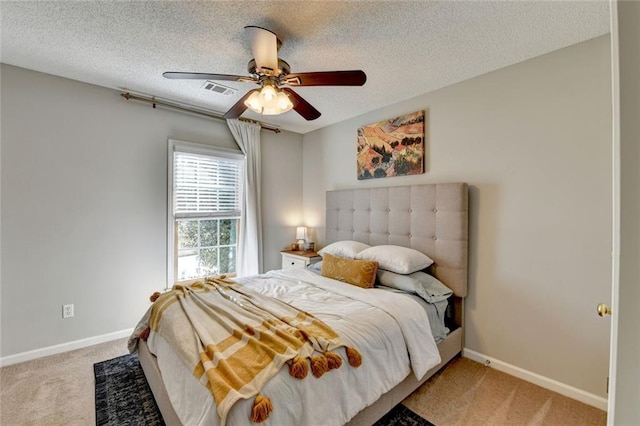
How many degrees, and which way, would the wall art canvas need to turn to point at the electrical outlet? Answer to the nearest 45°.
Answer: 0° — it already faces it

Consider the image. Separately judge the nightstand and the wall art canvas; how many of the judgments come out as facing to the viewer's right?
0

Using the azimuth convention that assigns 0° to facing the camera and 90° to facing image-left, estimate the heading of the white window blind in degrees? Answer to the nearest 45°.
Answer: approximately 315°

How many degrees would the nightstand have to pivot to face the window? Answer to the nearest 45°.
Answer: approximately 45° to its right

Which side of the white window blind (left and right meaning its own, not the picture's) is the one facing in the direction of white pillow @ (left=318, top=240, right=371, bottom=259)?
front

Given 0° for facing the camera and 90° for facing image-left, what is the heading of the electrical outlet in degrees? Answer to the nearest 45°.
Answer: approximately 0°

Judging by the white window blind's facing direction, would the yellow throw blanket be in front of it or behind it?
in front

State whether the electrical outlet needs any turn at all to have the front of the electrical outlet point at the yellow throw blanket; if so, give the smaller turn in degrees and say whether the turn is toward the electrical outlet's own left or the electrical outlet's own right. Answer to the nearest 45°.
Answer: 0° — it already faces it

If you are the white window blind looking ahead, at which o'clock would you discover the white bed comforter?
The white bed comforter is roughly at 1 o'clock from the white window blind.
